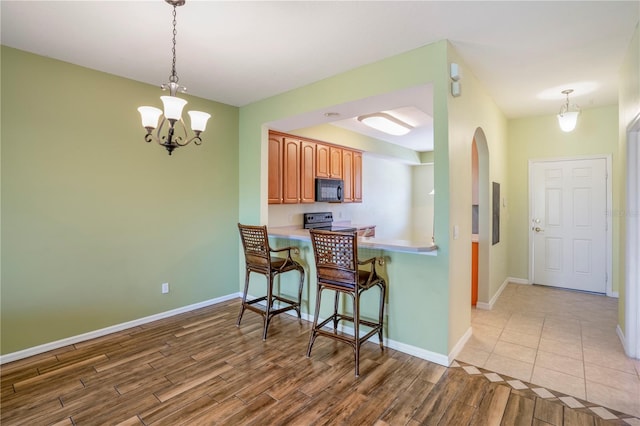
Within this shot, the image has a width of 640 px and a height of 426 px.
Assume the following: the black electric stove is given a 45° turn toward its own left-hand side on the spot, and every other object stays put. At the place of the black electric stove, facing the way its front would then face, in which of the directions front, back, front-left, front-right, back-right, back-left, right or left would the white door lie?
front

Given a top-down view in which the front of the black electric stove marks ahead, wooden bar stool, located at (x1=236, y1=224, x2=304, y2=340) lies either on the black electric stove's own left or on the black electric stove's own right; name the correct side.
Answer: on the black electric stove's own right

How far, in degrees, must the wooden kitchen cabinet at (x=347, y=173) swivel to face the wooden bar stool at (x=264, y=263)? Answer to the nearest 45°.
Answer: approximately 45° to its right

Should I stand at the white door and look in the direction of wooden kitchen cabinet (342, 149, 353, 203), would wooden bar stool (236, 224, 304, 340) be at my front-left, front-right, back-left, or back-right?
front-left

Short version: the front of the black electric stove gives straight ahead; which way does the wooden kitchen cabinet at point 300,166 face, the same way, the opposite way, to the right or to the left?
the same way

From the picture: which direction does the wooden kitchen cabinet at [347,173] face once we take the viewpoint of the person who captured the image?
facing the viewer and to the right of the viewer

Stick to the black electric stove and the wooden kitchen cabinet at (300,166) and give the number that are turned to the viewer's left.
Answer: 0

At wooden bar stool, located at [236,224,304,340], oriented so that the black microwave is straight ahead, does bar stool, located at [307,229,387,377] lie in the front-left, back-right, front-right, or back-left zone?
back-right

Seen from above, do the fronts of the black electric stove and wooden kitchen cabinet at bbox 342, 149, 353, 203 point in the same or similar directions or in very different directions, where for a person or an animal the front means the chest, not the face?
same or similar directions

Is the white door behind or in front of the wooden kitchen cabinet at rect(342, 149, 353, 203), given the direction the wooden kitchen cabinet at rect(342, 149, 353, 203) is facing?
in front
